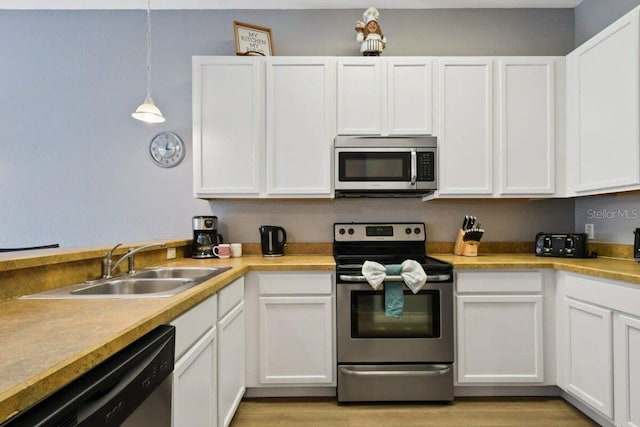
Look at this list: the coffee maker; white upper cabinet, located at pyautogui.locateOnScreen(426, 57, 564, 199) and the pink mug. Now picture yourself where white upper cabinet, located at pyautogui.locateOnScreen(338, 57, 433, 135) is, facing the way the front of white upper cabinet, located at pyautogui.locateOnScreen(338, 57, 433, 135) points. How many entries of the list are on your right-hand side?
2

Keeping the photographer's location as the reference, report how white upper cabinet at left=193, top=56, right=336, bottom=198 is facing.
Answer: facing the viewer

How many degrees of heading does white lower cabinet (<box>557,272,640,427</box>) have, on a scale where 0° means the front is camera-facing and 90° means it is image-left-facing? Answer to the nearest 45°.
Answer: approximately 45°

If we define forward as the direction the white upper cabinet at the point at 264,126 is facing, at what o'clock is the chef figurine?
The chef figurine is roughly at 9 o'clock from the white upper cabinet.

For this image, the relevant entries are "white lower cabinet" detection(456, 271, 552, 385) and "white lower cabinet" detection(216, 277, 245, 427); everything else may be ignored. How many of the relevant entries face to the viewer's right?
1

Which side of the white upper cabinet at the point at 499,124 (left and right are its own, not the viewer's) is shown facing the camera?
front

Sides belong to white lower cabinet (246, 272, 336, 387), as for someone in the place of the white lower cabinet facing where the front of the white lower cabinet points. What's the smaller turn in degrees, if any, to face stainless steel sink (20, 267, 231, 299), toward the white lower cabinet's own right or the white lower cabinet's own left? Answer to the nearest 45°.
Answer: approximately 45° to the white lower cabinet's own right

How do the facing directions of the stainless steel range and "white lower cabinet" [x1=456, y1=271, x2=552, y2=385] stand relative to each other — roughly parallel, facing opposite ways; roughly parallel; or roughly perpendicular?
roughly parallel

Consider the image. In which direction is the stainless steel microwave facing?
toward the camera

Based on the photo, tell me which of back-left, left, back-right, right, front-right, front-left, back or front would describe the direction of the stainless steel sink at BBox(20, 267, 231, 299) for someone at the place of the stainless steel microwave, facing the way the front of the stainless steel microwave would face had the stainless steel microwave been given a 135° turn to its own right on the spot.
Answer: left

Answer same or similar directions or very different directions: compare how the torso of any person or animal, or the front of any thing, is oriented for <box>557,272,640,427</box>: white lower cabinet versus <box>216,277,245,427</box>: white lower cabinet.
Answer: very different directions

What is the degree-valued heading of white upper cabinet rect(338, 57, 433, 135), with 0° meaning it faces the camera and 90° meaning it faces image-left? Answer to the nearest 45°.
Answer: approximately 0°

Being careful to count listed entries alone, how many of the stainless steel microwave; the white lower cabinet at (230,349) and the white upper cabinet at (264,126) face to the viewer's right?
1

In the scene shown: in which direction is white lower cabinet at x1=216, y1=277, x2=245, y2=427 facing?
to the viewer's right

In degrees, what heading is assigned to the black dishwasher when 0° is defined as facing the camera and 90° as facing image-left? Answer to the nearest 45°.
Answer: approximately 315°
